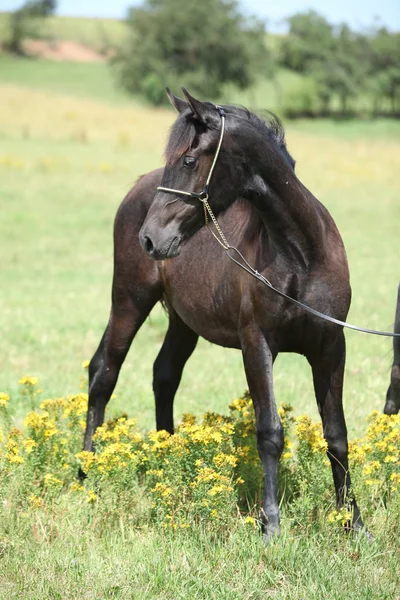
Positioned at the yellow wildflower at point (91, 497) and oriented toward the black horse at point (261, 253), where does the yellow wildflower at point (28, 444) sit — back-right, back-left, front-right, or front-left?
back-left

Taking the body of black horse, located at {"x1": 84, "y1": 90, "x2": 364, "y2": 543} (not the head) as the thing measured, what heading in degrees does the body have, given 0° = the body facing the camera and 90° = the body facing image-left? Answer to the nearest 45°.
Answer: approximately 315°

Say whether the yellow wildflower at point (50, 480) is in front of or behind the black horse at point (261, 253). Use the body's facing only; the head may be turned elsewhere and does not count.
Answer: behind
